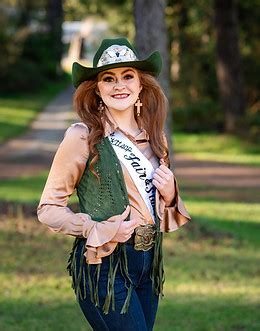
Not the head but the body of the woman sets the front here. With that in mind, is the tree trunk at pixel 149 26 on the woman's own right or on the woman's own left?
on the woman's own left

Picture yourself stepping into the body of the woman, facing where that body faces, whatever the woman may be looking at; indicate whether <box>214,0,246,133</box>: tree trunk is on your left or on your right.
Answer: on your left

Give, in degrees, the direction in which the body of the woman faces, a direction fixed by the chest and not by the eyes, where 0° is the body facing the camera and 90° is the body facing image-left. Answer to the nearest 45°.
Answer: approximately 315°
